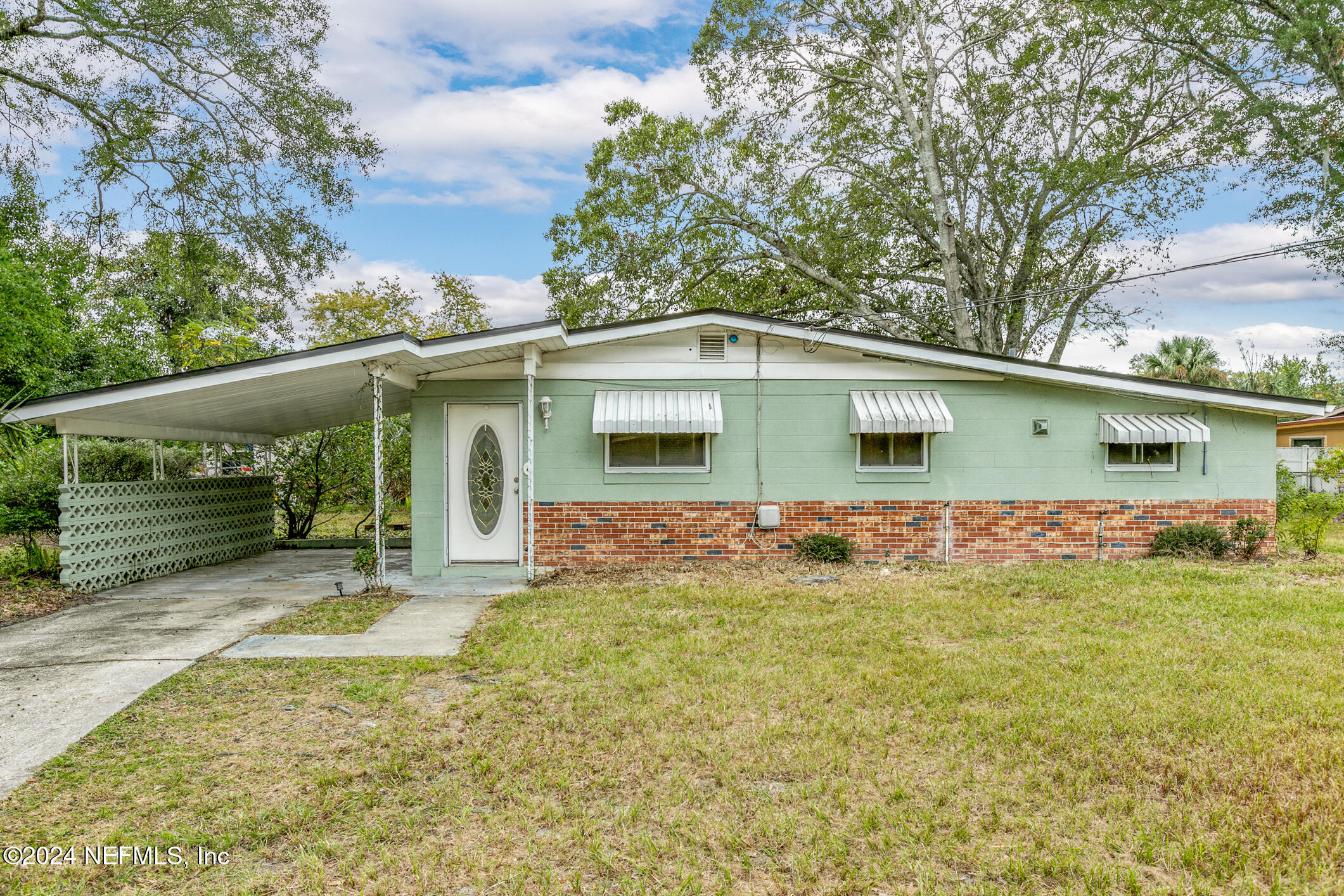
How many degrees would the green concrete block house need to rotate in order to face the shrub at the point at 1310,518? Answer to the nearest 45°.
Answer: approximately 90° to its left

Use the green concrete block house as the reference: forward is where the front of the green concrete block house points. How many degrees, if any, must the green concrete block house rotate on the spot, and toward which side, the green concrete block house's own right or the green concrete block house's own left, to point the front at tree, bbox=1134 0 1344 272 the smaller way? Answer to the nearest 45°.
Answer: approximately 135° to the green concrete block house's own left

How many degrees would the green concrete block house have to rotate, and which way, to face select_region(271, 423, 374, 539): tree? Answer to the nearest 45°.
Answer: approximately 135° to its right

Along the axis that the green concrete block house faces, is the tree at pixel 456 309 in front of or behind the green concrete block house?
behind

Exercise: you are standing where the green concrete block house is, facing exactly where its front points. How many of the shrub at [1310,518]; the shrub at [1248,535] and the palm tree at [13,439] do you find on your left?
2

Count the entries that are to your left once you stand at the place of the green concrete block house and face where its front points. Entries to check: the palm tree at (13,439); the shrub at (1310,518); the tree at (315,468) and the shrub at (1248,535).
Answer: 2

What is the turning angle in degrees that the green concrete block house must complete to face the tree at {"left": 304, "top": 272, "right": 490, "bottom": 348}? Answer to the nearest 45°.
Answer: approximately 135° to its right

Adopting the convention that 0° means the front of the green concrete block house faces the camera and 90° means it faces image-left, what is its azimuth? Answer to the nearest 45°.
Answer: approximately 0°

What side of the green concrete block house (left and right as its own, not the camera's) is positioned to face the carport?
right

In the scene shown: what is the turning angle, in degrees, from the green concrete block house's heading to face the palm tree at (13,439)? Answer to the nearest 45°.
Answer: approximately 90° to its right

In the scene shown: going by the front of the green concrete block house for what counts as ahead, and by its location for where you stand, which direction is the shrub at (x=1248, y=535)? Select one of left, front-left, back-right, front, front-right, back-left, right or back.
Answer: left
